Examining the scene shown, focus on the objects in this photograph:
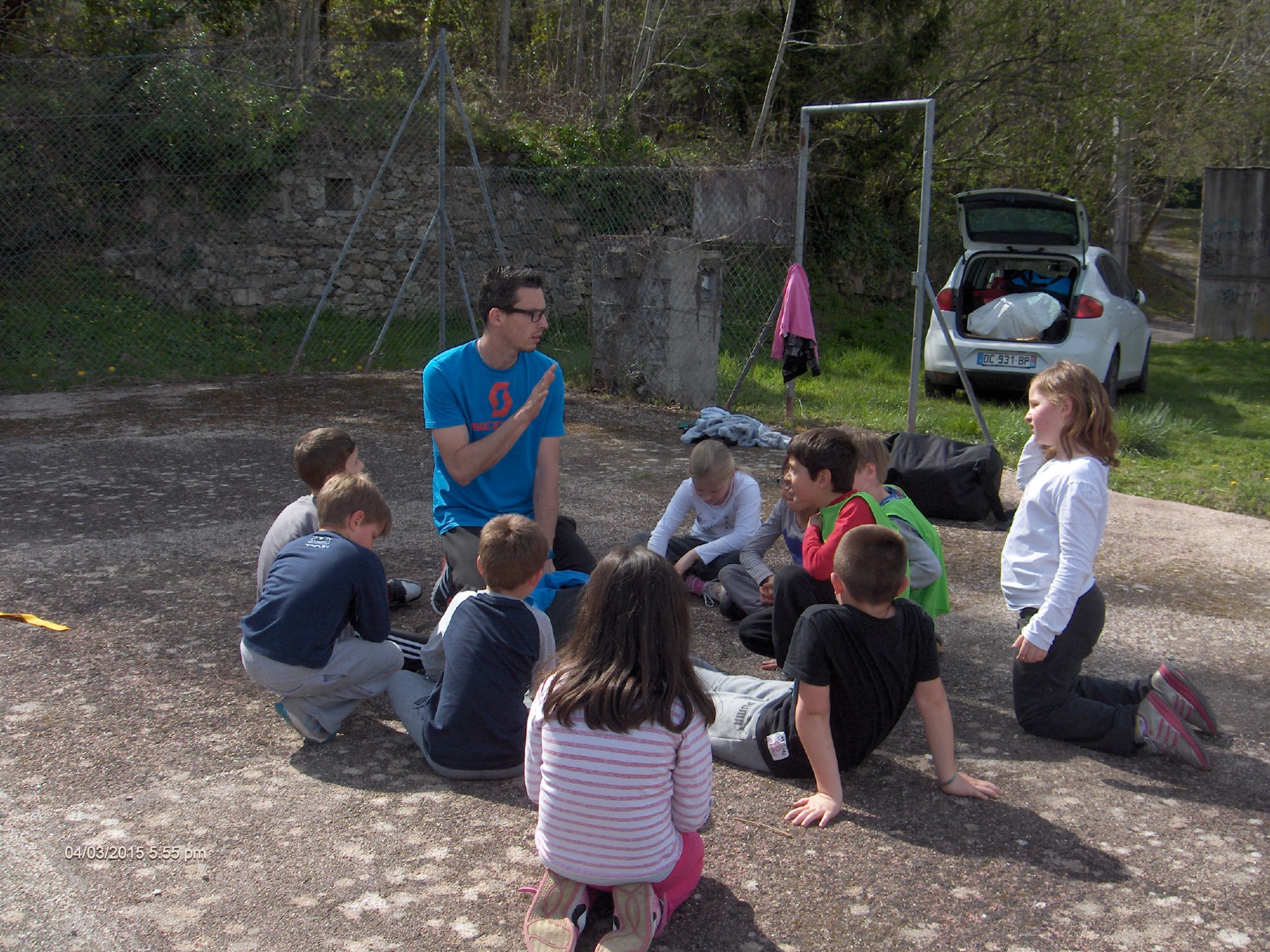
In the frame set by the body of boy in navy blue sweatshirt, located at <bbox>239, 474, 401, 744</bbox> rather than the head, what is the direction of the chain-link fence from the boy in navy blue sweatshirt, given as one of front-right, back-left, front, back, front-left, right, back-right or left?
front-left

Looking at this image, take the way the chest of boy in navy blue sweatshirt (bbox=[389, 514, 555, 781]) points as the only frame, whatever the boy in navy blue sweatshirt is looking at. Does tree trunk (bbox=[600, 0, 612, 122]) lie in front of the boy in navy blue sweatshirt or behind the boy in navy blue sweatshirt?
in front

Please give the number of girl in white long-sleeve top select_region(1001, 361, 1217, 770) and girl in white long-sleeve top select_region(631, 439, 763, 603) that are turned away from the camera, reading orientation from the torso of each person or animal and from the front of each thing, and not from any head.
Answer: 0

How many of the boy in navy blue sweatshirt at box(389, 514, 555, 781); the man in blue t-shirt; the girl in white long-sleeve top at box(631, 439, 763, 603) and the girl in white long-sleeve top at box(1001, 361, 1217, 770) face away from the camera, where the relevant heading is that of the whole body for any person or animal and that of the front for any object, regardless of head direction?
1

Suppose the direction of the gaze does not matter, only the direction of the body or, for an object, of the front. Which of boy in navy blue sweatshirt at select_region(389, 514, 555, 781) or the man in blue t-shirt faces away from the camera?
the boy in navy blue sweatshirt

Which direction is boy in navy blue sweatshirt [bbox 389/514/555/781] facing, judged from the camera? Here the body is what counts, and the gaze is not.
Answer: away from the camera

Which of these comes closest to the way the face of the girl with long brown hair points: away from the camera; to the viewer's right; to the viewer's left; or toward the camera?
away from the camera

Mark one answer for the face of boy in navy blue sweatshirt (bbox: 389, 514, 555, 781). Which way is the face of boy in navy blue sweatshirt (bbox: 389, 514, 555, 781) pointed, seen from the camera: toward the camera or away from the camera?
away from the camera

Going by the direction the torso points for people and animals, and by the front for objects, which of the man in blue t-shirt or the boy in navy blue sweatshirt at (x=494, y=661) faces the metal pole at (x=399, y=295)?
the boy in navy blue sweatshirt

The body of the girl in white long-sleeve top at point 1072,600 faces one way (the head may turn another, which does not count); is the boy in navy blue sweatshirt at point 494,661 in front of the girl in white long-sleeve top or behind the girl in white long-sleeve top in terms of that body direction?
in front

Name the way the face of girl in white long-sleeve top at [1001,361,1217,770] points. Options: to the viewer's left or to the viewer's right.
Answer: to the viewer's left

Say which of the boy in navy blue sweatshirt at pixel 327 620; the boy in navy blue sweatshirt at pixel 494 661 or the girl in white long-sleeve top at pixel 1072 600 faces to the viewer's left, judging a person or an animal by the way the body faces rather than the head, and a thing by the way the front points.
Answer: the girl in white long-sleeve top

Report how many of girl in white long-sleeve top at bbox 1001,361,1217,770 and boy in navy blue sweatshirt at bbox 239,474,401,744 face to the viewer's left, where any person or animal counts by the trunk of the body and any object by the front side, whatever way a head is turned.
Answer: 1

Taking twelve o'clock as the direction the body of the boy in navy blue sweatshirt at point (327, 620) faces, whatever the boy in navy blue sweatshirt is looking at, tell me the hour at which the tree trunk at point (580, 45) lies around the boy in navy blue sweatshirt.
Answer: The tree trunk is roughly at 11 o'clock from the boy in navy blue sweatshirt.

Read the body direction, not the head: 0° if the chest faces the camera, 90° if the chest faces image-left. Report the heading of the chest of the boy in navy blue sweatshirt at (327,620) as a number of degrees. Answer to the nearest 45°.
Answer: approximately 225°

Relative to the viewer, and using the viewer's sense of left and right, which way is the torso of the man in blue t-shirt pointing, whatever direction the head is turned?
facing the viewer and to the right of the viewer

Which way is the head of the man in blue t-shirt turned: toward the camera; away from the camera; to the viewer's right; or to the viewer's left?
to the viewer's right
